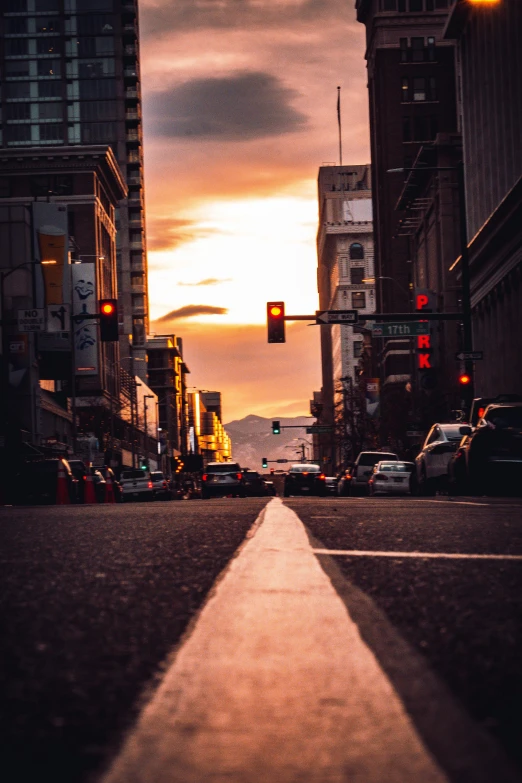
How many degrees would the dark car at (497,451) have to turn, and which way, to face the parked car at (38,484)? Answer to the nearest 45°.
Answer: approximately 45° to its left

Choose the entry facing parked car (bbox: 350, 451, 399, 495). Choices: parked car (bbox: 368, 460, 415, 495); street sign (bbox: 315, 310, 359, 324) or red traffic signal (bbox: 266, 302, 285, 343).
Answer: parked car (bbox: 368, 460, 415, 495)

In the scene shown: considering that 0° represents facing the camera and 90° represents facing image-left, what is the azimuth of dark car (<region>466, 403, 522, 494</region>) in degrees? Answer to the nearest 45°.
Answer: approximately 180°

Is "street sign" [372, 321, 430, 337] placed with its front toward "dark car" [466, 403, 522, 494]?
yes

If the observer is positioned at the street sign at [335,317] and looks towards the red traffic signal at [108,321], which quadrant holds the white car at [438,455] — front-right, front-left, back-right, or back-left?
back-left

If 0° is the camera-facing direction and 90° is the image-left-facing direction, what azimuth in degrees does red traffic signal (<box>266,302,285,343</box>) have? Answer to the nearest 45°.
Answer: approximately 0°

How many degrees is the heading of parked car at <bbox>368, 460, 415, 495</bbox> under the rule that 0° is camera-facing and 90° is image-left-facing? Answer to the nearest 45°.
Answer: approximately 180°
